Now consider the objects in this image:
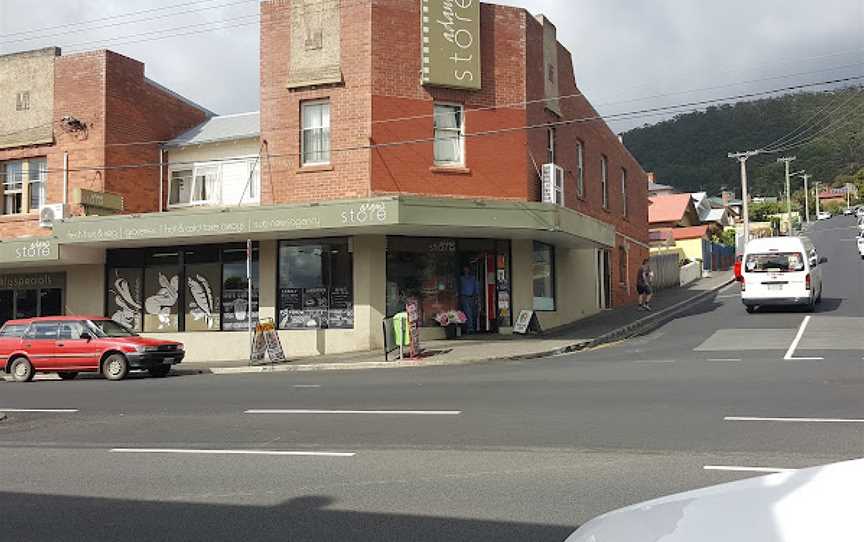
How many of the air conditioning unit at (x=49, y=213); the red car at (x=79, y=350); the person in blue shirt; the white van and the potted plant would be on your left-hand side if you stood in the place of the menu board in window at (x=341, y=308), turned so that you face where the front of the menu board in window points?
3

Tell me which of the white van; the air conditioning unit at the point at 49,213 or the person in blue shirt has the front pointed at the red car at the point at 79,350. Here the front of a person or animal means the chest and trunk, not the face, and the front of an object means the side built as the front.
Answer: the air conditioning unit
